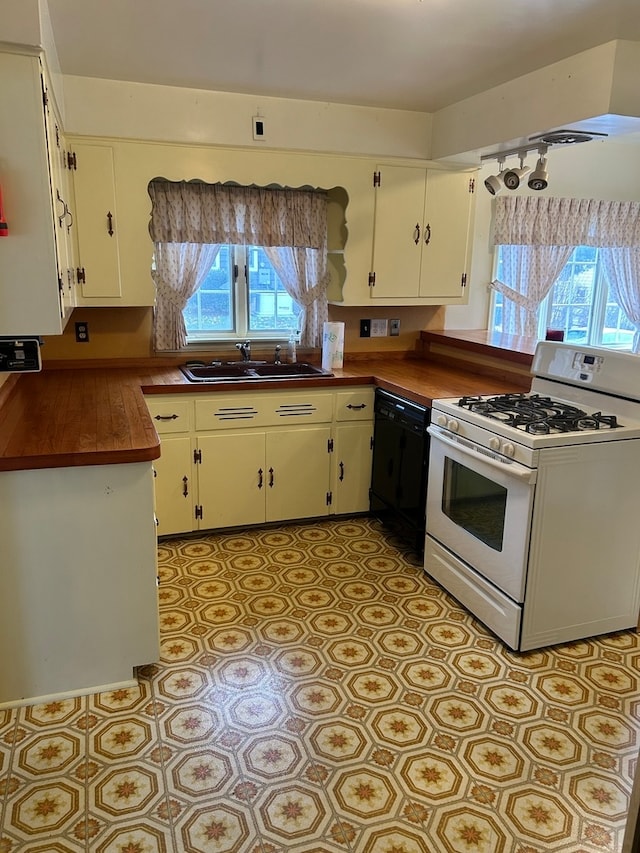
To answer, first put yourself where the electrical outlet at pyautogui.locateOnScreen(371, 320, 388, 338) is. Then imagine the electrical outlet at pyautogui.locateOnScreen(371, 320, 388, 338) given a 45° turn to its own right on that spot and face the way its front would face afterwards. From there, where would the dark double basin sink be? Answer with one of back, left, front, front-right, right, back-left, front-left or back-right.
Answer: front

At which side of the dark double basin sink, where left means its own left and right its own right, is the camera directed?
front

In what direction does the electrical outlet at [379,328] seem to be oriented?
toward the camera

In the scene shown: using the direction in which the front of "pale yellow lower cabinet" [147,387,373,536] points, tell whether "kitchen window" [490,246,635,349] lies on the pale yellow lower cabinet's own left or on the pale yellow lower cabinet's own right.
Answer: on the pale yellow lower cabinet's own left

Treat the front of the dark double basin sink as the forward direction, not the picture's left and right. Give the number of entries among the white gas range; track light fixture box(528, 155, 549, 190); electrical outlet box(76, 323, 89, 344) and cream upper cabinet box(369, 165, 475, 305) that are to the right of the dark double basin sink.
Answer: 1

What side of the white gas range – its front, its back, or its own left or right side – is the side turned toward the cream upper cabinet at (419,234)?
right

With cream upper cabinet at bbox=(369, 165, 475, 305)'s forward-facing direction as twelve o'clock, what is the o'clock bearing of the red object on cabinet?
The red object on cabinet is roughly at 1 o'clock from the cream upper cabinet.

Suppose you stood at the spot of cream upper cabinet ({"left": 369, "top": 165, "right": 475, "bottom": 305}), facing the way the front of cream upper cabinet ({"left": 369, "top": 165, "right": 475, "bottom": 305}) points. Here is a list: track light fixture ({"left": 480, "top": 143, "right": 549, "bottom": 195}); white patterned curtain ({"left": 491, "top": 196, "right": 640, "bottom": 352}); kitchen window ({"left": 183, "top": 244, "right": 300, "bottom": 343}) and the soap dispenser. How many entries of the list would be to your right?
2

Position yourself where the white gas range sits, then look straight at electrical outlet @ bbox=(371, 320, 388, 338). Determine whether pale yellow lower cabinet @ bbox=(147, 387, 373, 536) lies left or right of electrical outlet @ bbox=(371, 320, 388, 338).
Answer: left

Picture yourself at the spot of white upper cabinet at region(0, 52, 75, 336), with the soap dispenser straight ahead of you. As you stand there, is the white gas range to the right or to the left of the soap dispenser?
right

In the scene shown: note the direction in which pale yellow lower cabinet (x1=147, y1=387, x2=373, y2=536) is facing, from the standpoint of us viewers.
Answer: facing the viewer

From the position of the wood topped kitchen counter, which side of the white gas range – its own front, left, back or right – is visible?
front

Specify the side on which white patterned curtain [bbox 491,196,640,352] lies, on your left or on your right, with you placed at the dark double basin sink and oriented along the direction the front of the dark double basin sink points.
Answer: on your left
